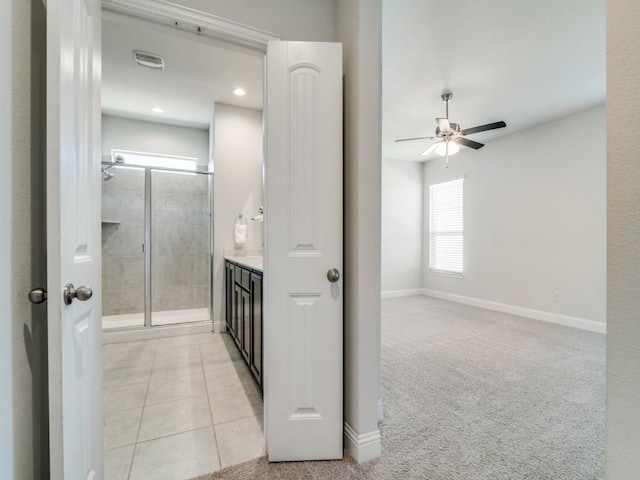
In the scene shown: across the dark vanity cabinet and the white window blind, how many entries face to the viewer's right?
0

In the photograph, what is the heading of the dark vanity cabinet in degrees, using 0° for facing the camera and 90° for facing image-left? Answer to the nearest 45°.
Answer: approximately 90°

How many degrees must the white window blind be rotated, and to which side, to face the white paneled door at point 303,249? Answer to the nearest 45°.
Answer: approximately 45° to its left

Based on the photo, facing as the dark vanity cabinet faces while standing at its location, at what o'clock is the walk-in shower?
The walk-in shower is roughly at 2 o'clock from the dark vanity cabinet.

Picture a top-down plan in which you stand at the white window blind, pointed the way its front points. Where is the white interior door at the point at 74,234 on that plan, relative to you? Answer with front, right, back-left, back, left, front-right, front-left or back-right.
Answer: front-left

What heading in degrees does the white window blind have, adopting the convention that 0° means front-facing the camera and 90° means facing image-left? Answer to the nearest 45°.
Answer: approximately 45°

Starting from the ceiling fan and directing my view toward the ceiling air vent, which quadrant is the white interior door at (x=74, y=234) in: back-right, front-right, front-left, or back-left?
front-left
